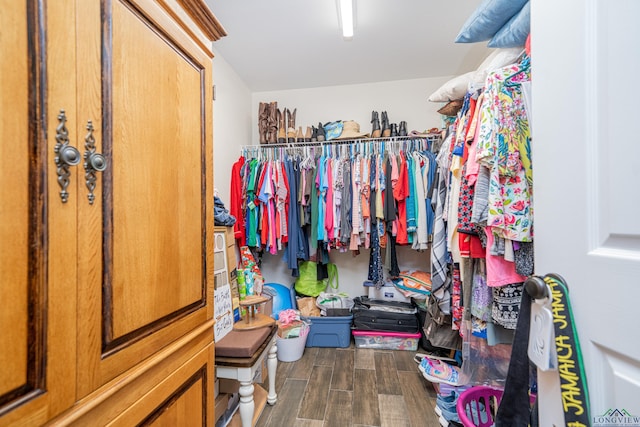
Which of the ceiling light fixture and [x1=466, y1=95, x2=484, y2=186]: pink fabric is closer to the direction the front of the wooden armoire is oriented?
the pink fabric

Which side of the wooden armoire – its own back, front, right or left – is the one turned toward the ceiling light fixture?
left

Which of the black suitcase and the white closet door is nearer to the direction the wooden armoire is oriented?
the white closet door

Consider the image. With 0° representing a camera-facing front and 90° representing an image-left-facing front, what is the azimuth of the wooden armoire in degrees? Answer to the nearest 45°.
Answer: approximately 315°

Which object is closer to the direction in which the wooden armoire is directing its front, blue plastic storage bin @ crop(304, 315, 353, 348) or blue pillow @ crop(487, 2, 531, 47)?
the blue pillow

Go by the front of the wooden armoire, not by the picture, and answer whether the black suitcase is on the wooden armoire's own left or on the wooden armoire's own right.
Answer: on the wooden armoire's own left

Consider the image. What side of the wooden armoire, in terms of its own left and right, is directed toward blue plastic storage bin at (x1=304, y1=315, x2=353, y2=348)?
left

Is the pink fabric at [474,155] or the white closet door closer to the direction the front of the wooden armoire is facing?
the white closet door

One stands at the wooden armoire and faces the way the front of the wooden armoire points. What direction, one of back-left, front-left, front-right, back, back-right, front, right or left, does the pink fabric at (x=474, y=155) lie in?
front-left

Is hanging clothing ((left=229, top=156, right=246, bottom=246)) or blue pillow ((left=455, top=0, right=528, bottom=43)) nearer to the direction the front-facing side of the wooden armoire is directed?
the blue pillow

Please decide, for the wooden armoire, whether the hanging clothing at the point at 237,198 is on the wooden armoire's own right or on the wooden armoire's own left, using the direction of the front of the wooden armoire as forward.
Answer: on the wooden armoire's own left

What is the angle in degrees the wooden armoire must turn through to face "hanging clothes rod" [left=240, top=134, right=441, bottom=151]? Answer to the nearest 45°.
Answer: approximately 90° to its left

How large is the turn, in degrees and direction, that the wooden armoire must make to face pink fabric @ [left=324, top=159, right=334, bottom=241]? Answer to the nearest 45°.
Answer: approximately 90° to its left
